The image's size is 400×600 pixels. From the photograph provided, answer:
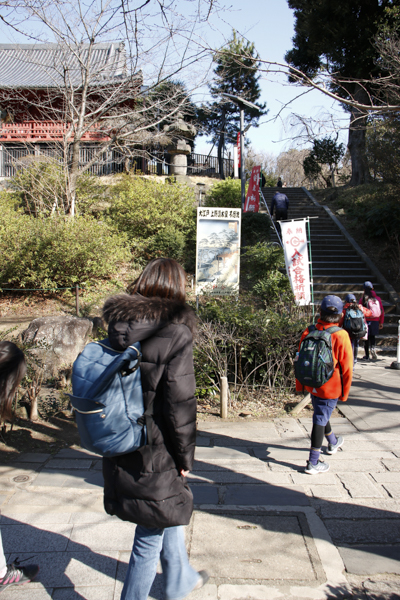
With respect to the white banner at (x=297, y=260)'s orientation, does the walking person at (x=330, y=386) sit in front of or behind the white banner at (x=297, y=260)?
in front

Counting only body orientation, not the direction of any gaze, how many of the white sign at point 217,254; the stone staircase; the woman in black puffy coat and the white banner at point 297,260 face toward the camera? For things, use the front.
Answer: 3

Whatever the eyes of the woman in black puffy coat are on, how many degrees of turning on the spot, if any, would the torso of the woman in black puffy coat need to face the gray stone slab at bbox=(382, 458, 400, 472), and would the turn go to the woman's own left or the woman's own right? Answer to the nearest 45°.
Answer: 0° — they already face it

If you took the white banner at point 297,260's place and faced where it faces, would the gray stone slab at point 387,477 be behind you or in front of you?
in front

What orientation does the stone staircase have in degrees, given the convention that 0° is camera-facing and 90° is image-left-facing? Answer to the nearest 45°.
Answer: approximately 0°

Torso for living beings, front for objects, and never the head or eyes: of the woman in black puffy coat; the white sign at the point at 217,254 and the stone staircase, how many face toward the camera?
2

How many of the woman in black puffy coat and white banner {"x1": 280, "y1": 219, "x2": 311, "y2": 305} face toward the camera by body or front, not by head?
1

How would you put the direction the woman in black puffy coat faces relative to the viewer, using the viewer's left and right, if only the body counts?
facing away from the viewer and to the right of the viewer

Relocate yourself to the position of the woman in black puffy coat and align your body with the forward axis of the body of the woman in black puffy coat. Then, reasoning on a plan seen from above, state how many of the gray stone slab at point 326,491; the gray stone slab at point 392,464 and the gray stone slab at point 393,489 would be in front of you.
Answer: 3

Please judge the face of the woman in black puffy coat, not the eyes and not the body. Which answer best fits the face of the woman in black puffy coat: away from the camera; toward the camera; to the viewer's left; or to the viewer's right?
away from the camera

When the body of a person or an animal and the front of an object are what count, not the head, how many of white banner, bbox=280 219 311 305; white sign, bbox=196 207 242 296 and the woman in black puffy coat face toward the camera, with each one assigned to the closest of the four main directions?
2

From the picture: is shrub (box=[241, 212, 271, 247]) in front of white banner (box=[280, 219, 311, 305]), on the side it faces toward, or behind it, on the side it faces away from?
behind

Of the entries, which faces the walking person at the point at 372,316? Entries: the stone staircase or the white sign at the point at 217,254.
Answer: the stone staircase

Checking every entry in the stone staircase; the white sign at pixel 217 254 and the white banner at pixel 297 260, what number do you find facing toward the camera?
3

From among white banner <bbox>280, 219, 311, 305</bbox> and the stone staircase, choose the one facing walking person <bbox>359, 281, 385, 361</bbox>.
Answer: the stone staircase

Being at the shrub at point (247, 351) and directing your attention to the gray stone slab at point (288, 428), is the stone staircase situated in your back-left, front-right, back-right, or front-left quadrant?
back-left

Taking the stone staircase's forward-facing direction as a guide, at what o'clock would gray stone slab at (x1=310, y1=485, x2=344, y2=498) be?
The gray stone slab is roughly at 12 o'clock from the stone staircase.
